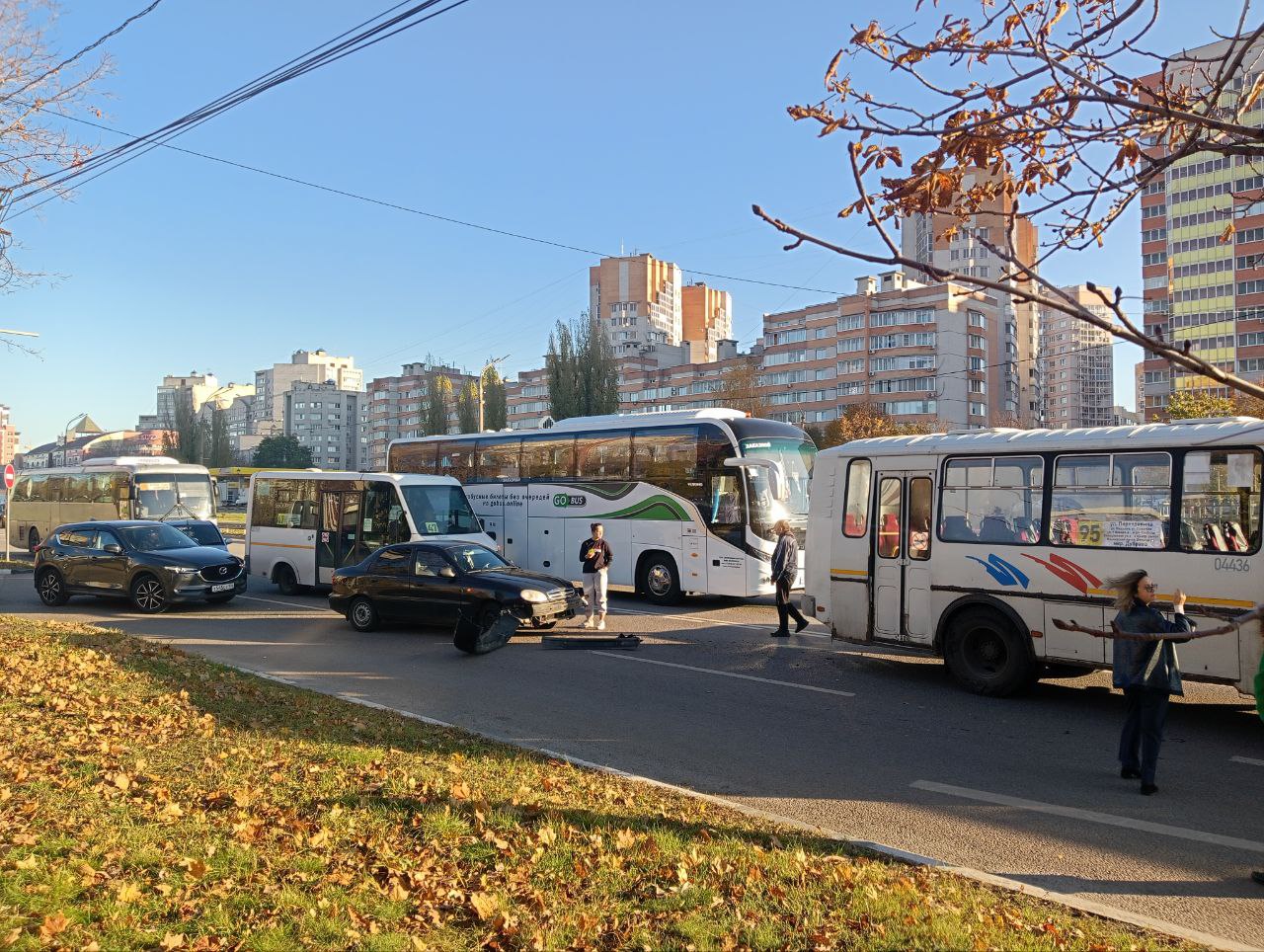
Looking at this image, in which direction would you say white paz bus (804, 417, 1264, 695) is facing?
to the viewer's right

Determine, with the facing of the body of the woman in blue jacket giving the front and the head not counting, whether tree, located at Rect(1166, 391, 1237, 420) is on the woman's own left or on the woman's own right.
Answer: on the woman's own left

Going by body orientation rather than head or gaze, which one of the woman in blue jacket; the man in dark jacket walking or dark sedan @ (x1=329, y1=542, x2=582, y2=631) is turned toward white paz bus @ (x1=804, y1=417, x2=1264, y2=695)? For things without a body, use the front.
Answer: the dark sedan

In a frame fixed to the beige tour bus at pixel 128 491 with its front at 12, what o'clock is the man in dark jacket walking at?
The man in dark jacket walking is roughly at 1 o'clock from the beige tour bus.

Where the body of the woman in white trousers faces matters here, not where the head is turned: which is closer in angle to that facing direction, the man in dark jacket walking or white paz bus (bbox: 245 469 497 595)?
the man in dark jacket walking

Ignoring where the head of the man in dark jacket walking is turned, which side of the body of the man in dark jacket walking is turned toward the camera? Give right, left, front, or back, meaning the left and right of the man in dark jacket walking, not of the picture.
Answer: left

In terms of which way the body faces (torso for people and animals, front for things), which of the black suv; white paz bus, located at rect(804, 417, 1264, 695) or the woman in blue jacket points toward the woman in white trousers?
the black suv

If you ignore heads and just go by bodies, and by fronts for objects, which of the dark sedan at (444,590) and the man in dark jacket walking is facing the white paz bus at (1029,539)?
the dark sedan
